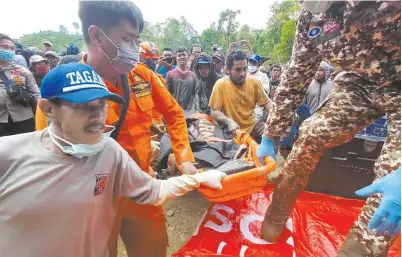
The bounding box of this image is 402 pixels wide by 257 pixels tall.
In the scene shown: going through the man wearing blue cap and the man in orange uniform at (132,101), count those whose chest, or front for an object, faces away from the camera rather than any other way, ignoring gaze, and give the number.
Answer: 0

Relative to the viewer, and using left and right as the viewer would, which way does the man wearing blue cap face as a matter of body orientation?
facing the viewer and to the right of the viewer

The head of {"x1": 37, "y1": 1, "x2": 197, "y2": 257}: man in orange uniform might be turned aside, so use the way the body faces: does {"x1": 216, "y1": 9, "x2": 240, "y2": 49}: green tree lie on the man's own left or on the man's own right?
on the man's own left

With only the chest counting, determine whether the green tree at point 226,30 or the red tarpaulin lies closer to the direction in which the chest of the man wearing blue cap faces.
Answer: the red tarpaulin

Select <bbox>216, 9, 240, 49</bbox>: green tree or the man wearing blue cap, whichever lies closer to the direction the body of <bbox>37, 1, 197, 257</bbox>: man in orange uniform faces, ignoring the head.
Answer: the man wearing blue cap

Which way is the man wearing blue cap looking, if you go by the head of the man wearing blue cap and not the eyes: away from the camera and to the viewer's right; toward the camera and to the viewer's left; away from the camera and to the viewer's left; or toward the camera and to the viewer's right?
toward the camera and to the viewer's right

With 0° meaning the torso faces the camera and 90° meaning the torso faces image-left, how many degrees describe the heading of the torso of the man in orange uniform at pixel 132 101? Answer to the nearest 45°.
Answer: approximately 315°

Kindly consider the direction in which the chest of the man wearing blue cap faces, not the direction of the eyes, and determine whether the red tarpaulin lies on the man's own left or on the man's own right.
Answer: on the man's own left
